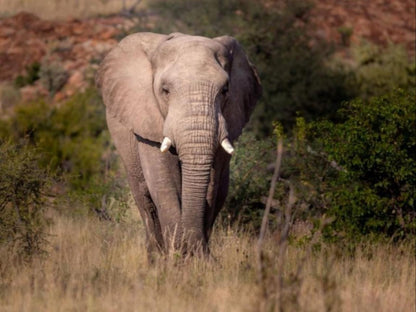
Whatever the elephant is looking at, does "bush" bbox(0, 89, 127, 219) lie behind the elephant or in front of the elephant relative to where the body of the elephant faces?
behind

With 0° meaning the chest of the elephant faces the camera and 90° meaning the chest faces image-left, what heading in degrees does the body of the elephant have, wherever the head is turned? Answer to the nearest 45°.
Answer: approximately 0°

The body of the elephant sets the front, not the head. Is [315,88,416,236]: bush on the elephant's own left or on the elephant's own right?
on the elephant's own left

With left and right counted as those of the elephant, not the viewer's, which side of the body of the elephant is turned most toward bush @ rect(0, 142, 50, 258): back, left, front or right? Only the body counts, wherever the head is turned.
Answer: right

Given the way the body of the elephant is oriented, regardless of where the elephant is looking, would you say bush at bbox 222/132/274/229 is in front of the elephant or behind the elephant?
behind
